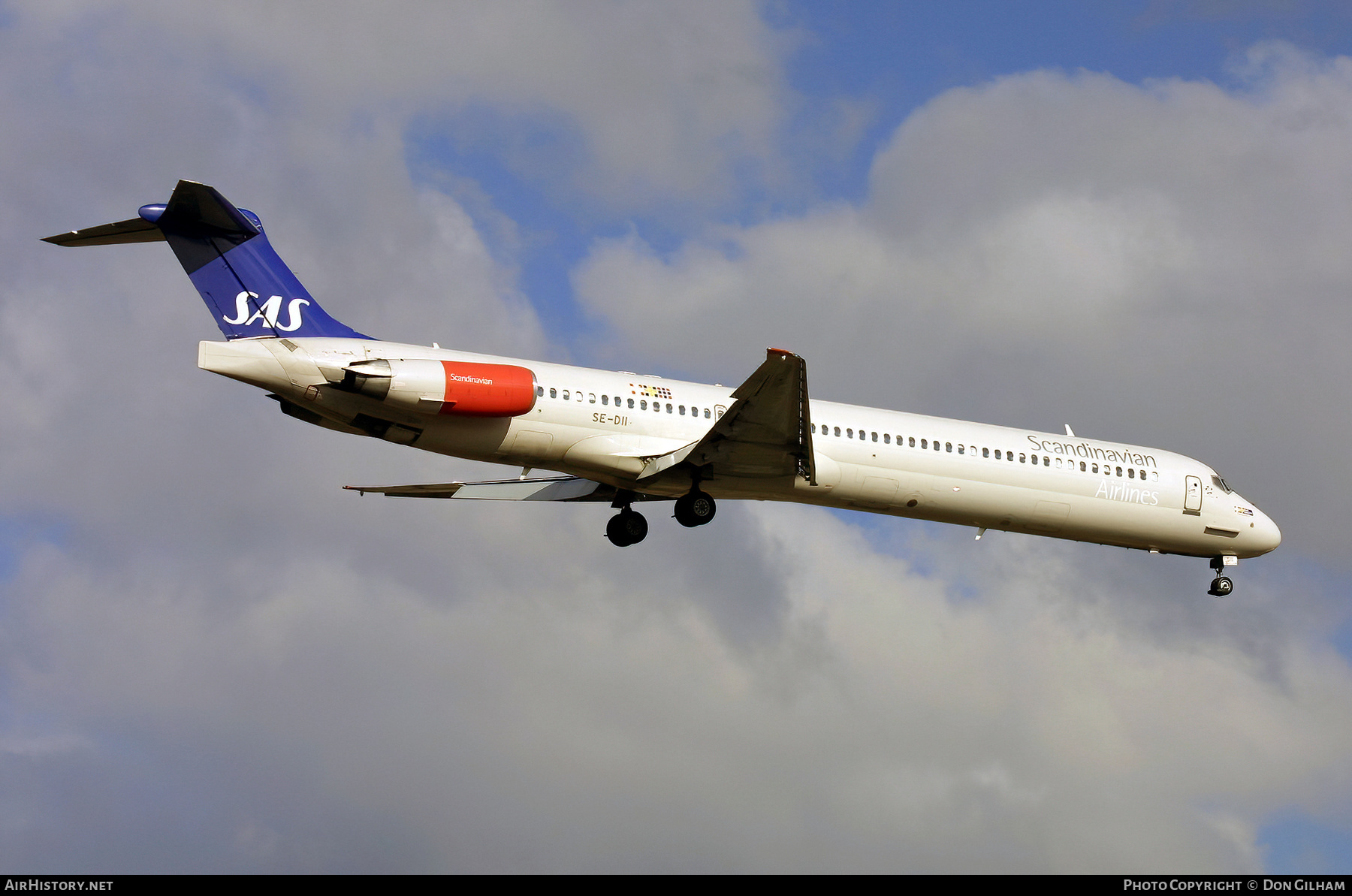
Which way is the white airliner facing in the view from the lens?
facing away from the viewer and to the right of the viewer
